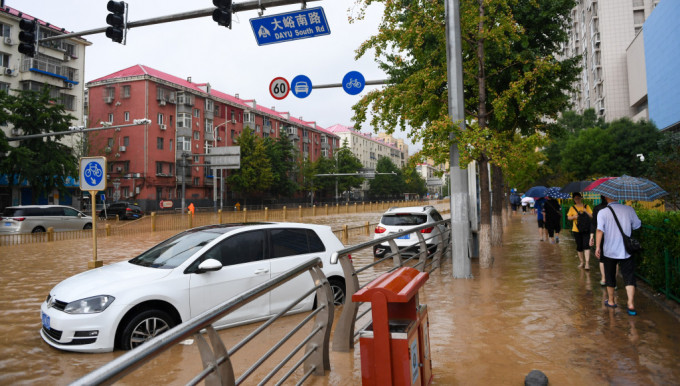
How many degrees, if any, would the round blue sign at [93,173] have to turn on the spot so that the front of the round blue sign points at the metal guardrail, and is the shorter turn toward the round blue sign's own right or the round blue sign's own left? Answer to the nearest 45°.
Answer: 0° — it already faces it

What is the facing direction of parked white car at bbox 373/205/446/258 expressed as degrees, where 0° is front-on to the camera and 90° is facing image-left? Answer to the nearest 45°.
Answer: approximately 225°

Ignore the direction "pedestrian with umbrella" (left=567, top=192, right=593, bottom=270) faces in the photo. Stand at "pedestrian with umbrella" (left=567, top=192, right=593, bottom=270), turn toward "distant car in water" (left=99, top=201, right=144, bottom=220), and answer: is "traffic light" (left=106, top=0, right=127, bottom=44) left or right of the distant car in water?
left

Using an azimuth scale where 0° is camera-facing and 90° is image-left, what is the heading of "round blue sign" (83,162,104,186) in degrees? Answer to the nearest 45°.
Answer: approximately 0°

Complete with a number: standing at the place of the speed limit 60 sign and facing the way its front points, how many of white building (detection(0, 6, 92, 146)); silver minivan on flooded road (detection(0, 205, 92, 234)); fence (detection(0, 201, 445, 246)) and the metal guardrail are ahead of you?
1

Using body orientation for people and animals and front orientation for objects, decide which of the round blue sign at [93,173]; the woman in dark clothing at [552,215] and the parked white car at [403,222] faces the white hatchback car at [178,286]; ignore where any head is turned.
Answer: the round blue sign

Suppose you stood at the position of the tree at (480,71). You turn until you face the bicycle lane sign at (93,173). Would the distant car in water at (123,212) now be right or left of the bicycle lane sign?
right

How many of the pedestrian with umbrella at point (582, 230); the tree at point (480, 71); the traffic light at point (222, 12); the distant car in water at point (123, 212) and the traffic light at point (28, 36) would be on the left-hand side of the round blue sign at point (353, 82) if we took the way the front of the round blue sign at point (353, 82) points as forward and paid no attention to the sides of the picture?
2

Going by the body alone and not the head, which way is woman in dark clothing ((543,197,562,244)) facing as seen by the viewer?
away from the camera

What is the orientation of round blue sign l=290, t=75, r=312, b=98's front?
toward the camera

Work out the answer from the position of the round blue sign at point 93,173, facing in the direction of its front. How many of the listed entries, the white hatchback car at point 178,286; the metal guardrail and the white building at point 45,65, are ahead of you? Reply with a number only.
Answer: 2

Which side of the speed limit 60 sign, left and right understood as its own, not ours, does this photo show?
front

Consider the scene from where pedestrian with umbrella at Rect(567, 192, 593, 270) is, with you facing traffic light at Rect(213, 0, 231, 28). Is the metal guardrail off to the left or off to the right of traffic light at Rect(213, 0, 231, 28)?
left

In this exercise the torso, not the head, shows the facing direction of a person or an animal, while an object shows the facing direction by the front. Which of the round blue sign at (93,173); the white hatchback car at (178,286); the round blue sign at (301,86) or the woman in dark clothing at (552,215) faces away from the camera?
the woman in dark clothing
